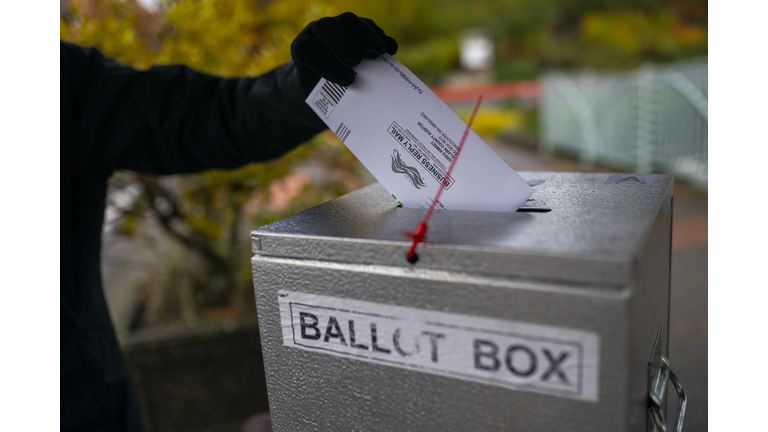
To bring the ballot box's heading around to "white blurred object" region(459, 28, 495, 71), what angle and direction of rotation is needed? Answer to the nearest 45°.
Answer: approximately 135° to its right

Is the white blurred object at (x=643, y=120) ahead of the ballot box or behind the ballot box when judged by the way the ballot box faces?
behind

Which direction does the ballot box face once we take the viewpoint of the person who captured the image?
facing the viewer and to the left of the viewer

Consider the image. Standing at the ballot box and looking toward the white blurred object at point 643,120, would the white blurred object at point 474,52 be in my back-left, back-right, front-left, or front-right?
front-left

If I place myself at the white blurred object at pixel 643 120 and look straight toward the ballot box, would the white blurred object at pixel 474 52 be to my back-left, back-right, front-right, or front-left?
back-right
